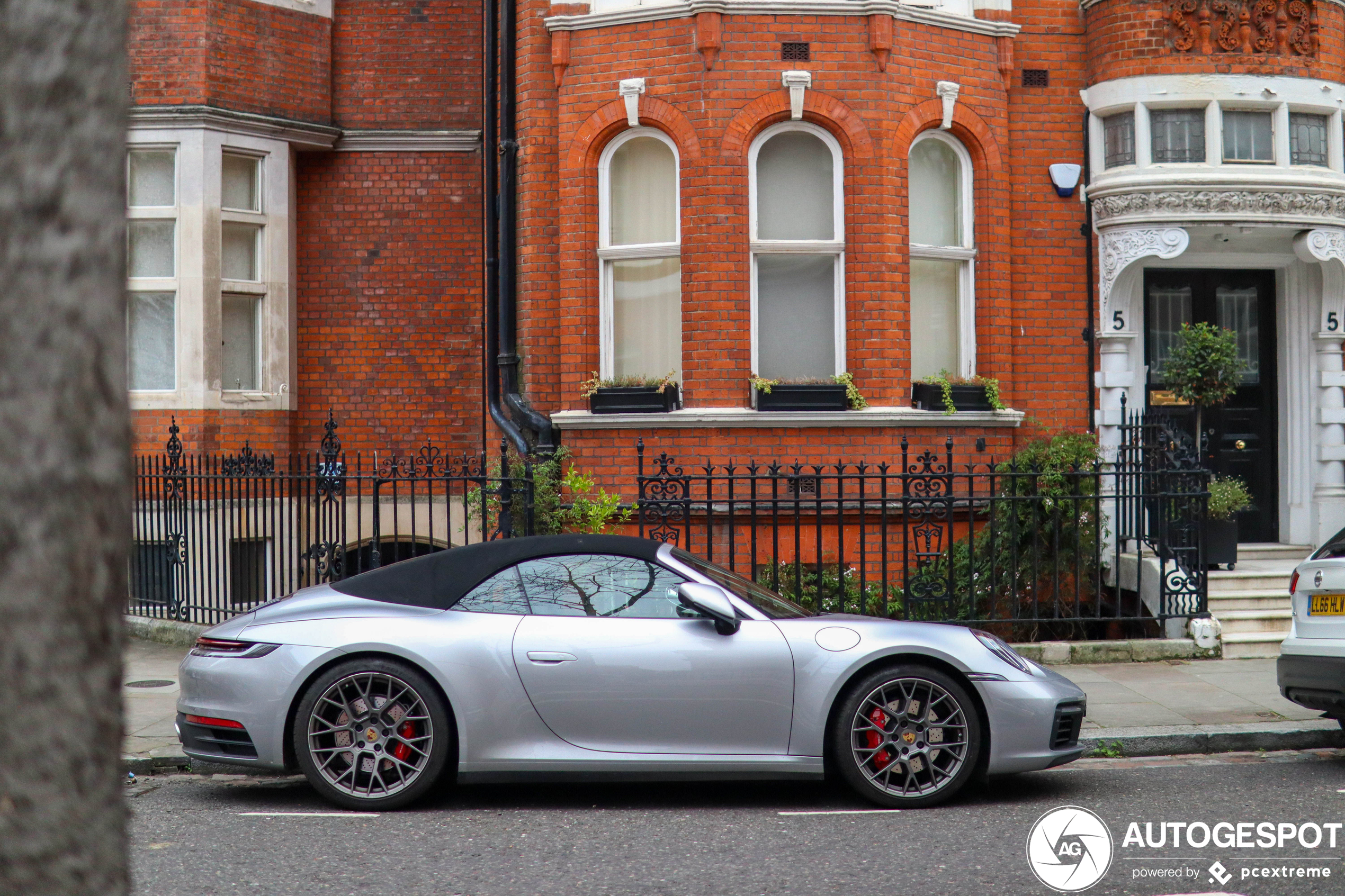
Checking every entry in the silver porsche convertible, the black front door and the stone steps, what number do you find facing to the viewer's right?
1

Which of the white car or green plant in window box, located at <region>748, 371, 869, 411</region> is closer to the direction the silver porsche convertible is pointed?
the white car

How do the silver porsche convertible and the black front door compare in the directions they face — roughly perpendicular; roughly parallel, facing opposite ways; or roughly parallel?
roughly perpendicular

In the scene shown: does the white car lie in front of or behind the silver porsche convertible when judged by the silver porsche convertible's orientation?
in front

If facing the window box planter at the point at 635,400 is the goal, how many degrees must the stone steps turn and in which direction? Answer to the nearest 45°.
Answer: approximately 90° to its right

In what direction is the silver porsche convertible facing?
to the viewer's right

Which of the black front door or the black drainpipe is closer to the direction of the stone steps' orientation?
the black drainpipe

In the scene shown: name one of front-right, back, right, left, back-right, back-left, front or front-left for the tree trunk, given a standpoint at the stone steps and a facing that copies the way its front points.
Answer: front

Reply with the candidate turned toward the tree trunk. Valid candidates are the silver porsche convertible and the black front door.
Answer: the black front door

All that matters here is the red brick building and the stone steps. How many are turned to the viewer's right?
0

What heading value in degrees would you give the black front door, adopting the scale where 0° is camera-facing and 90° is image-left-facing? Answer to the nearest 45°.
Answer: approximately 0°

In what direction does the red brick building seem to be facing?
toward the camera

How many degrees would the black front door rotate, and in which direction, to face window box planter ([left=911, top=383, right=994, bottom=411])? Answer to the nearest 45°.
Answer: approximately 45° to its right
